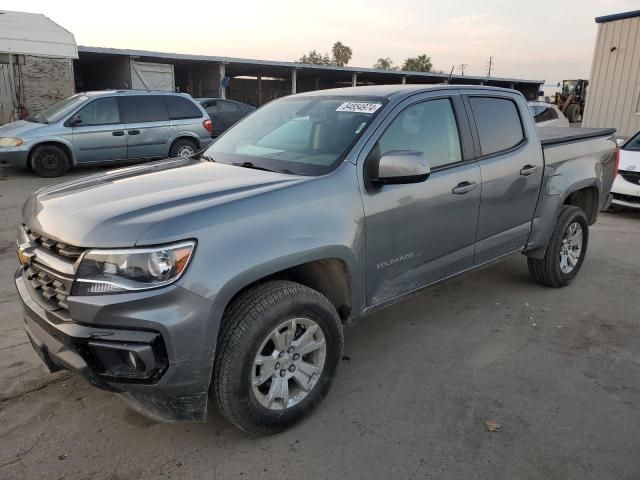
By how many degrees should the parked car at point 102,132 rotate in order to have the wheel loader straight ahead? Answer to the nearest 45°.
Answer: approximately 135° to its right

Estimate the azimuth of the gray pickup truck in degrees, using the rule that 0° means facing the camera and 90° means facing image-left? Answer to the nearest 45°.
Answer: approximately 45°

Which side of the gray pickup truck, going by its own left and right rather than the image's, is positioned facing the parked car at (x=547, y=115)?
back

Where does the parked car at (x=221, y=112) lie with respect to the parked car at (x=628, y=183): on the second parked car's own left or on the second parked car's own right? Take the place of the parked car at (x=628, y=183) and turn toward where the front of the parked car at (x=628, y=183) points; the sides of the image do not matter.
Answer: on the second parked car's own right

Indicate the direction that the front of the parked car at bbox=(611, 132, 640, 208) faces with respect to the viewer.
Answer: facing the viewer and to the left of the viewer

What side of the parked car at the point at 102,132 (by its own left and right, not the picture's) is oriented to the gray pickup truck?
left

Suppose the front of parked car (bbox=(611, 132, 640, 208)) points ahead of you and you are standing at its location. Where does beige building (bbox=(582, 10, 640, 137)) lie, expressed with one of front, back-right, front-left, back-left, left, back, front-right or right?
back-right

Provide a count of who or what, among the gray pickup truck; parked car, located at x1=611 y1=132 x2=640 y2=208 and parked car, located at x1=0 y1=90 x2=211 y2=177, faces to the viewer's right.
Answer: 0

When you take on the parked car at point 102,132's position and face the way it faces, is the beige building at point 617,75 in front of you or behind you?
behind

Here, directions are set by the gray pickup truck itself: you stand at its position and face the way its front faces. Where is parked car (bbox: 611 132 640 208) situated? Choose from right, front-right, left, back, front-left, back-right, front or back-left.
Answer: back

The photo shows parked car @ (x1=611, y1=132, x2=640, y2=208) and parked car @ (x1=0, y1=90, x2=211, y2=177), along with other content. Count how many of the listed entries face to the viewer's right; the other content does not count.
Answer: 0

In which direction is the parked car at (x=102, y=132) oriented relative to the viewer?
to the viewer's left

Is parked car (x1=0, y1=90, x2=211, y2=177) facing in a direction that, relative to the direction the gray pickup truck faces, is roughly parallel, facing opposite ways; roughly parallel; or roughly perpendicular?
roughly parallel

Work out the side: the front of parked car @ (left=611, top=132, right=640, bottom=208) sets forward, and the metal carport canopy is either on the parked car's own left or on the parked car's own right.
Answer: on the parked car's own right
